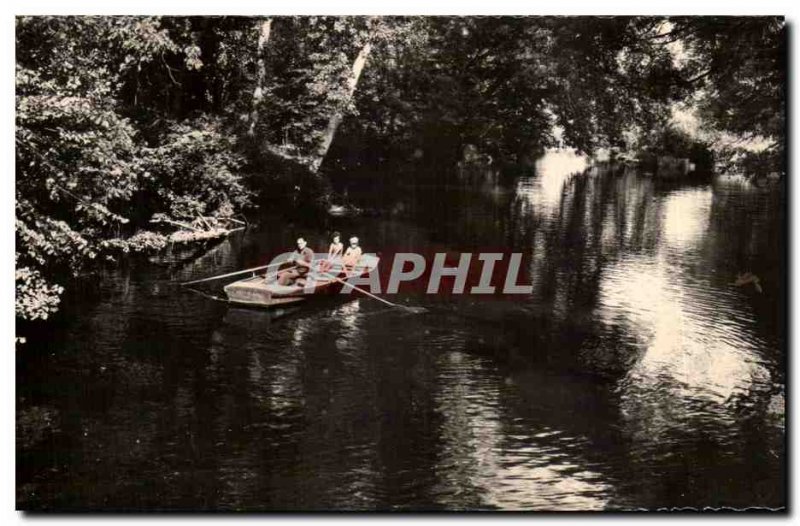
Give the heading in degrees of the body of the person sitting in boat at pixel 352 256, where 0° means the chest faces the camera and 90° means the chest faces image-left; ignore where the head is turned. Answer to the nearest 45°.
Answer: approximately 45°

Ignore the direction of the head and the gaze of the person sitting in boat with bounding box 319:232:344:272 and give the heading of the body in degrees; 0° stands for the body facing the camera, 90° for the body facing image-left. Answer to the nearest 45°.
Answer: approximately 45°

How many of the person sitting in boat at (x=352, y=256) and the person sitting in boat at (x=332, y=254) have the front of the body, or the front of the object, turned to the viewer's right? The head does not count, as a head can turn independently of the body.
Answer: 0
